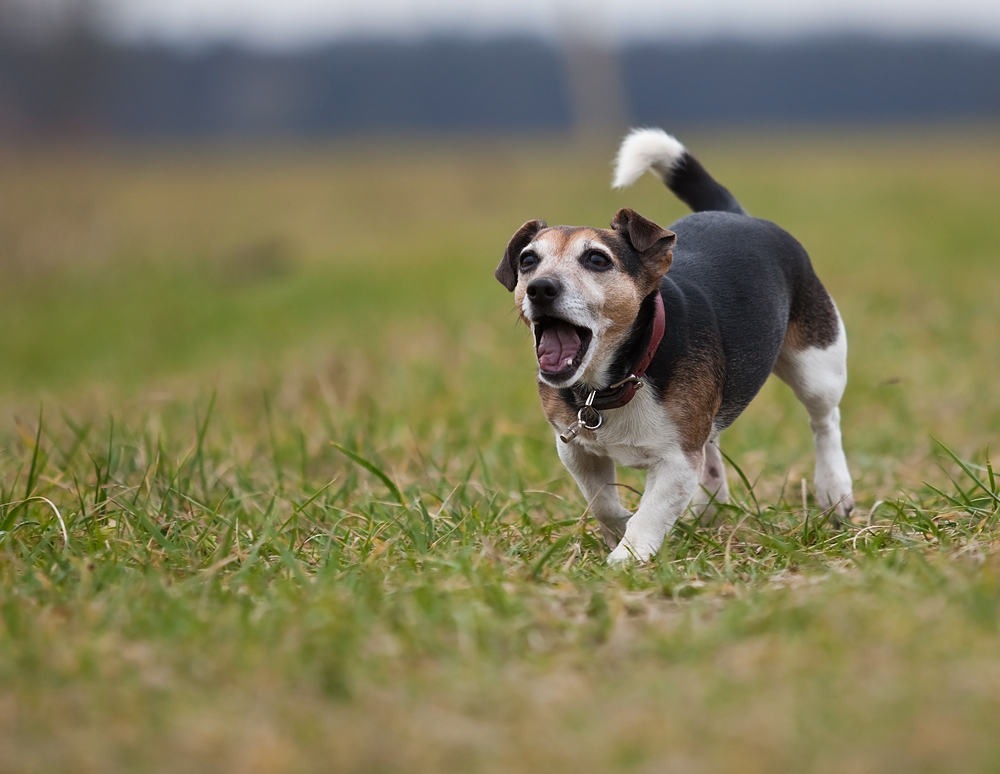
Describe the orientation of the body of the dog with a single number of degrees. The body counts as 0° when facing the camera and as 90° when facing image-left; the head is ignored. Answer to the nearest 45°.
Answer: approximately 45°
